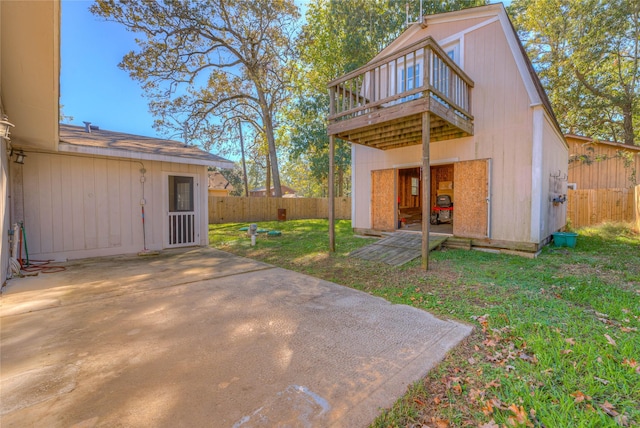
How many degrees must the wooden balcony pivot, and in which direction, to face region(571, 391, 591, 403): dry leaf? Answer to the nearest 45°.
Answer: approximately 45° to its left

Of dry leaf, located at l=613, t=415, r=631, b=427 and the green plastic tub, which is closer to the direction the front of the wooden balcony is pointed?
the dry leaf

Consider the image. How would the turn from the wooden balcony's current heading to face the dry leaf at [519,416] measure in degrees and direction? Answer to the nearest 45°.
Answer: approximately 45° to its left

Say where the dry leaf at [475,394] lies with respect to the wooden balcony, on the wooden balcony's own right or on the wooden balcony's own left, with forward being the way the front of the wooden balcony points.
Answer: on the wooden balcony's own left

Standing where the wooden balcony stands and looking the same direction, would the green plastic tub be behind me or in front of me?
behind

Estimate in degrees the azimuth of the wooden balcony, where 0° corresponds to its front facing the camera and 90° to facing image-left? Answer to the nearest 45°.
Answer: approximately 45°

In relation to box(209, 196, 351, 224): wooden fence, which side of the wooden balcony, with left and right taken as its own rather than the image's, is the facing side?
right

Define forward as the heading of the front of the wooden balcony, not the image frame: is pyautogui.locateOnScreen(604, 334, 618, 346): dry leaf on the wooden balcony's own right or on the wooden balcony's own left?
on the wooden balcony's own left

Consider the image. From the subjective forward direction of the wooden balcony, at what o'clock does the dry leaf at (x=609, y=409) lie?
The dry leaf is roughly at 10 o'clock from the wooden balcony.

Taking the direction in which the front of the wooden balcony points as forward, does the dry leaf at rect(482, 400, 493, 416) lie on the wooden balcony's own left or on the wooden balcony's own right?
on the wooden balcony's own left

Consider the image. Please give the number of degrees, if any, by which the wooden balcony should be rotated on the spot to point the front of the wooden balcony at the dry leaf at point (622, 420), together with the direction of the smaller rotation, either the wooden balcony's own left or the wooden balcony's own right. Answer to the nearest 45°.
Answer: approximately 45° to the wooden balcony's own left
